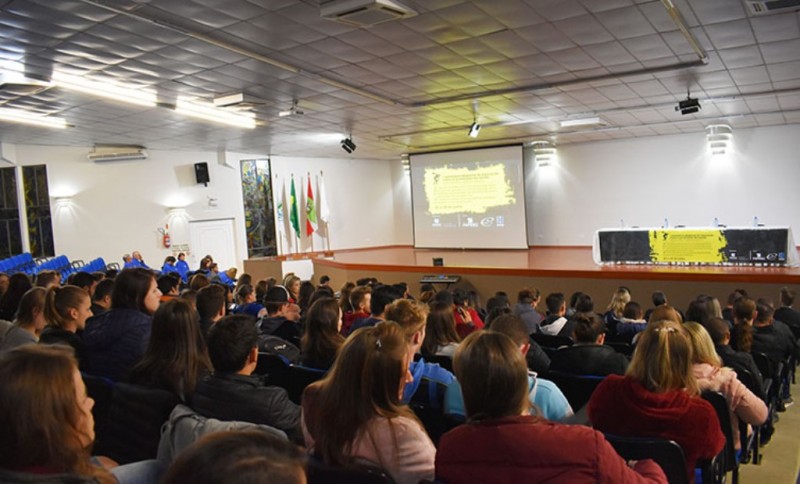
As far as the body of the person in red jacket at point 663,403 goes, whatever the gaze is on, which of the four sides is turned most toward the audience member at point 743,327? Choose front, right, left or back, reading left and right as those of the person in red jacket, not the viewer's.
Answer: front

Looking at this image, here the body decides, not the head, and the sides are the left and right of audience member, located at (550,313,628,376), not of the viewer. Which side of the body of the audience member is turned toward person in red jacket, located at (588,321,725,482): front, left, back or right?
back

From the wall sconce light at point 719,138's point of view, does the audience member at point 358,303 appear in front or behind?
in front

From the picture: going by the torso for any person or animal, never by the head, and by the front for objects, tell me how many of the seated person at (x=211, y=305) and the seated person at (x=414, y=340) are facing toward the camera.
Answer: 0

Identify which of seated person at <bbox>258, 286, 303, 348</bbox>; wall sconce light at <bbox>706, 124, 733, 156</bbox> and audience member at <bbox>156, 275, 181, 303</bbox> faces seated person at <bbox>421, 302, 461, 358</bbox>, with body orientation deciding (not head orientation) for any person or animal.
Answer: the wall sconce light

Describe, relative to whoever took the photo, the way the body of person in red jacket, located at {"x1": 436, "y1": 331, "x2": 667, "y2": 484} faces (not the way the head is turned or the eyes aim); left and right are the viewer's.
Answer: facing away from the viewer

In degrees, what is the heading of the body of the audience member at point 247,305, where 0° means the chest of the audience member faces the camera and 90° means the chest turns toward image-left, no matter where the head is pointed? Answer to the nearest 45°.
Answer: approximately 225°

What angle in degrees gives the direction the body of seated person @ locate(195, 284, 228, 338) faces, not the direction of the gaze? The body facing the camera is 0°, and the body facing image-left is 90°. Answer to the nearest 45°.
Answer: approximately 225°

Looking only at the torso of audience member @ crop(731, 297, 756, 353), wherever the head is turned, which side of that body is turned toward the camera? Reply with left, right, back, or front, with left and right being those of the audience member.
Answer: back

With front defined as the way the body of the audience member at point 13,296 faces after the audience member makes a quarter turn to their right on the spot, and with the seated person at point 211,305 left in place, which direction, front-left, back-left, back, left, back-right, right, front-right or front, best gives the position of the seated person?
front

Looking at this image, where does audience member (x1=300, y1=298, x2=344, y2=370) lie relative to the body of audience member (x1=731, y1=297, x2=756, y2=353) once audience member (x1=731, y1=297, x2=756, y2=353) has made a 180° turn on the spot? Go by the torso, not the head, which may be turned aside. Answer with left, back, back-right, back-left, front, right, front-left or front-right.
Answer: front-right

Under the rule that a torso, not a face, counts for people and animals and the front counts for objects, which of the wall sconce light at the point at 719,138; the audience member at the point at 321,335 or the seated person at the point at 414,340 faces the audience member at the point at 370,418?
the wall sconce light

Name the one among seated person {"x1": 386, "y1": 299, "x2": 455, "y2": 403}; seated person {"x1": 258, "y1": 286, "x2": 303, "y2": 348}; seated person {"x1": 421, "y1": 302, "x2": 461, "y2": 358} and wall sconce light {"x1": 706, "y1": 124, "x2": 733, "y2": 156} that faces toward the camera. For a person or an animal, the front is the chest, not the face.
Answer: the wall sconce light

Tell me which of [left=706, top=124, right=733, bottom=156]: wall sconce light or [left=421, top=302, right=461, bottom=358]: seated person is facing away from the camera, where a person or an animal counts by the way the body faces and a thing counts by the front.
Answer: the seated person

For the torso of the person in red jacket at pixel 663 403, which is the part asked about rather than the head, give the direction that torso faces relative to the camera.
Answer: away from the camera
